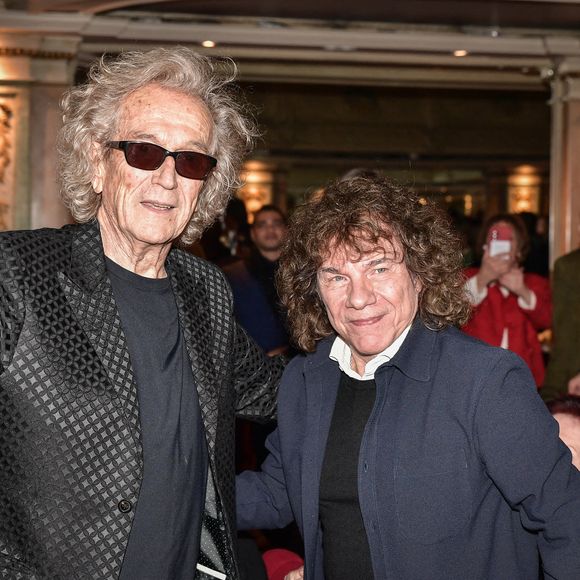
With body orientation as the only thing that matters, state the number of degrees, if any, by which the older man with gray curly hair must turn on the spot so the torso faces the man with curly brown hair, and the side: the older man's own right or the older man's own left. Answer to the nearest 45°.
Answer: approximately 45° to the older man's own left

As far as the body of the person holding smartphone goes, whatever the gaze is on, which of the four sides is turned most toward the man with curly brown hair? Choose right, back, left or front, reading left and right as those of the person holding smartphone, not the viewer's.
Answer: front

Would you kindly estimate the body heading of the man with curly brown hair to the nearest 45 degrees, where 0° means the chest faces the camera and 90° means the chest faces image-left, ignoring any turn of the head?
approximately 45°

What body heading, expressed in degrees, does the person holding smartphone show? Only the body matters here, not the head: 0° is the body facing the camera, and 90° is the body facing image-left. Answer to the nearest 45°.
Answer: approximately 0°

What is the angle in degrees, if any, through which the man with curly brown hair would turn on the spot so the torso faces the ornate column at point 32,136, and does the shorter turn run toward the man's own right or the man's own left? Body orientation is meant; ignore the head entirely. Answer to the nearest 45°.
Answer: approximately 90° to the man's own right

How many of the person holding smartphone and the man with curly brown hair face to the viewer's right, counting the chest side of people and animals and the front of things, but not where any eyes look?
0

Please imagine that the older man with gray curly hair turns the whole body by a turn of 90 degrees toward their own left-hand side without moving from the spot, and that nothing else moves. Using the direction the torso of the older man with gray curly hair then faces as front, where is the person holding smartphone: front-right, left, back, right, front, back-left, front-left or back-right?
front

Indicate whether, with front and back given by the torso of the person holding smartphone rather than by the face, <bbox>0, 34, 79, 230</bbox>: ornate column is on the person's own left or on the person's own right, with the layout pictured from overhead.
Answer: on the person's own right

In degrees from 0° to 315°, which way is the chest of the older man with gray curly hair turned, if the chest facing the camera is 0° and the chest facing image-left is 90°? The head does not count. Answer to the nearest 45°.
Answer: approximately 315°
